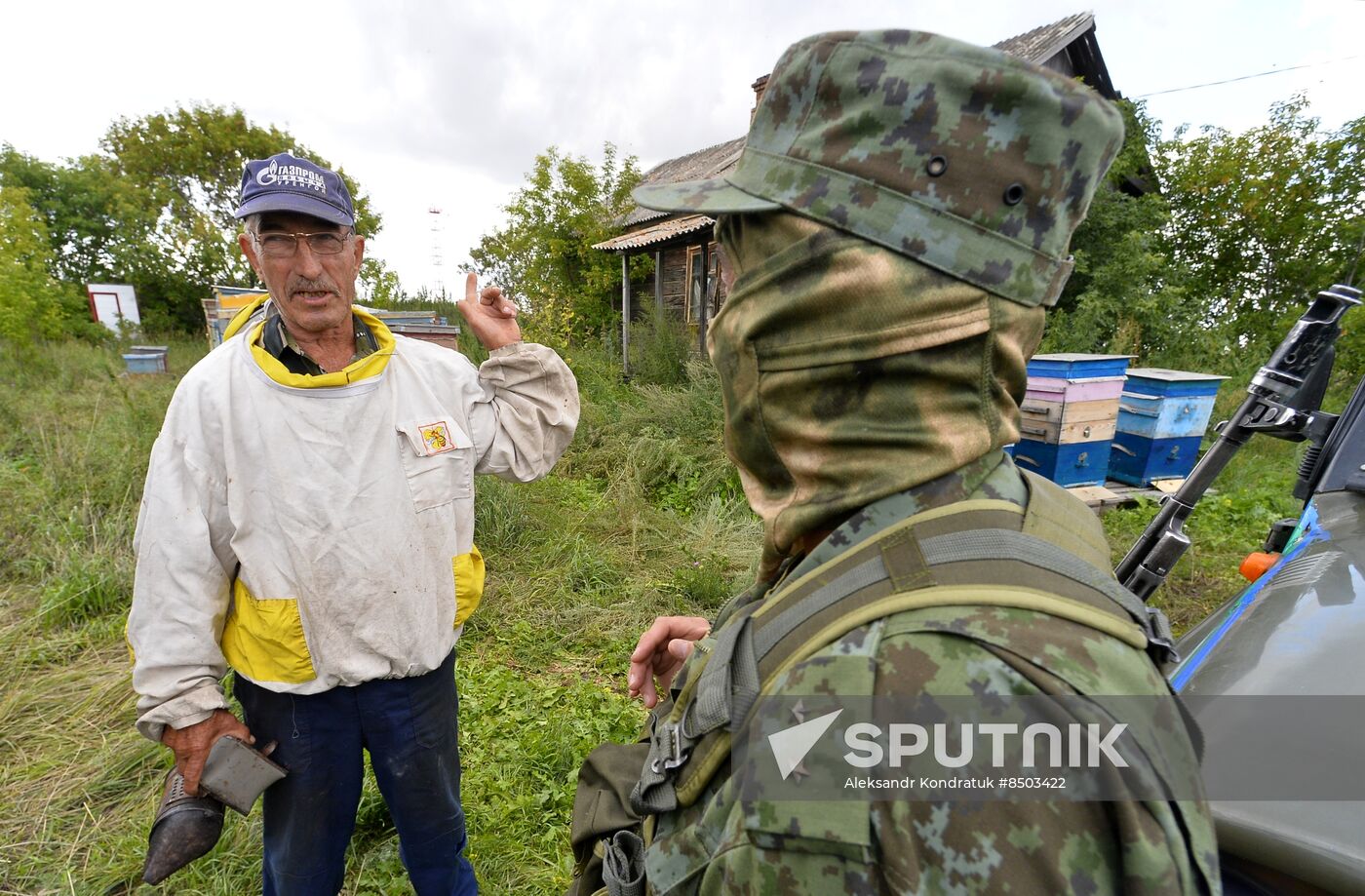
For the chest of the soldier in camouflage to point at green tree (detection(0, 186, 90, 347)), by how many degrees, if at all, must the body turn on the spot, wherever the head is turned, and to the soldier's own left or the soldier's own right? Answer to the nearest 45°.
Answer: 0° — they already face it

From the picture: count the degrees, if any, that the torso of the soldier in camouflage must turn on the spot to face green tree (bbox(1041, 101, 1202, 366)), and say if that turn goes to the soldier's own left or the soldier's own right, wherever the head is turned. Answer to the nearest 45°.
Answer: approximately 90° to the soldier's own right

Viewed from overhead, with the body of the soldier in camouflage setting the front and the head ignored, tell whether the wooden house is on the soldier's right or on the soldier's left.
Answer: on the soldier's right

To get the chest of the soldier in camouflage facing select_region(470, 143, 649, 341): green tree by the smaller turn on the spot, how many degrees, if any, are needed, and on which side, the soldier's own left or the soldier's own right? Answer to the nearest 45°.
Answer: approximately 45° to the soldier's own right

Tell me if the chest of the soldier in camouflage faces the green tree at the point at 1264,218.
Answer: no

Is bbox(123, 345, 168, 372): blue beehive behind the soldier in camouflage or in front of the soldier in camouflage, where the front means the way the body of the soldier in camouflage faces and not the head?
in front

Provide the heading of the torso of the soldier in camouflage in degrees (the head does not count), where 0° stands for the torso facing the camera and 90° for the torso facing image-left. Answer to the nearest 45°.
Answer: approximately 90°

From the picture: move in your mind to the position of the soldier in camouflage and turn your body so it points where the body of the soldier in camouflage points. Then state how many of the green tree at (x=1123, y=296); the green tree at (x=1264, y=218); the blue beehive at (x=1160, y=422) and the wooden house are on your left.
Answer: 0

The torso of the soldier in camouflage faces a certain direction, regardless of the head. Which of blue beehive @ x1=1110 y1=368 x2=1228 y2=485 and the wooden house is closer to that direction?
the wooden house

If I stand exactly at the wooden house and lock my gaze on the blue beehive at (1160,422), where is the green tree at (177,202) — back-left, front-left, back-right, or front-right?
back-right

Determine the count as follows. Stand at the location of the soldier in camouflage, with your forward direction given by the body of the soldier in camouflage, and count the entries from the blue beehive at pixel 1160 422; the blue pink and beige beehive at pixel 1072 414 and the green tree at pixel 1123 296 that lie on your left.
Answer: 0

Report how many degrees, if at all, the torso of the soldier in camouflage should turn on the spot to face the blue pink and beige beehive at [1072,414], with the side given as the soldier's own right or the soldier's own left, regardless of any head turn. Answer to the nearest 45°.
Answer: approximately 90° to the soldier's own right

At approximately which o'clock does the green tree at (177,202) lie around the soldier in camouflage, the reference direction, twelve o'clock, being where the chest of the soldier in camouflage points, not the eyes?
The green tree is roughly at 1 o'clock from the soldier in camouflage.

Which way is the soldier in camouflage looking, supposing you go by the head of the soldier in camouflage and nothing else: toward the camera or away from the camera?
away from the camera

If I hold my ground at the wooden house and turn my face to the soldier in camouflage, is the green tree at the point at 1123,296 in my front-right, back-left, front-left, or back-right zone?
front-left
